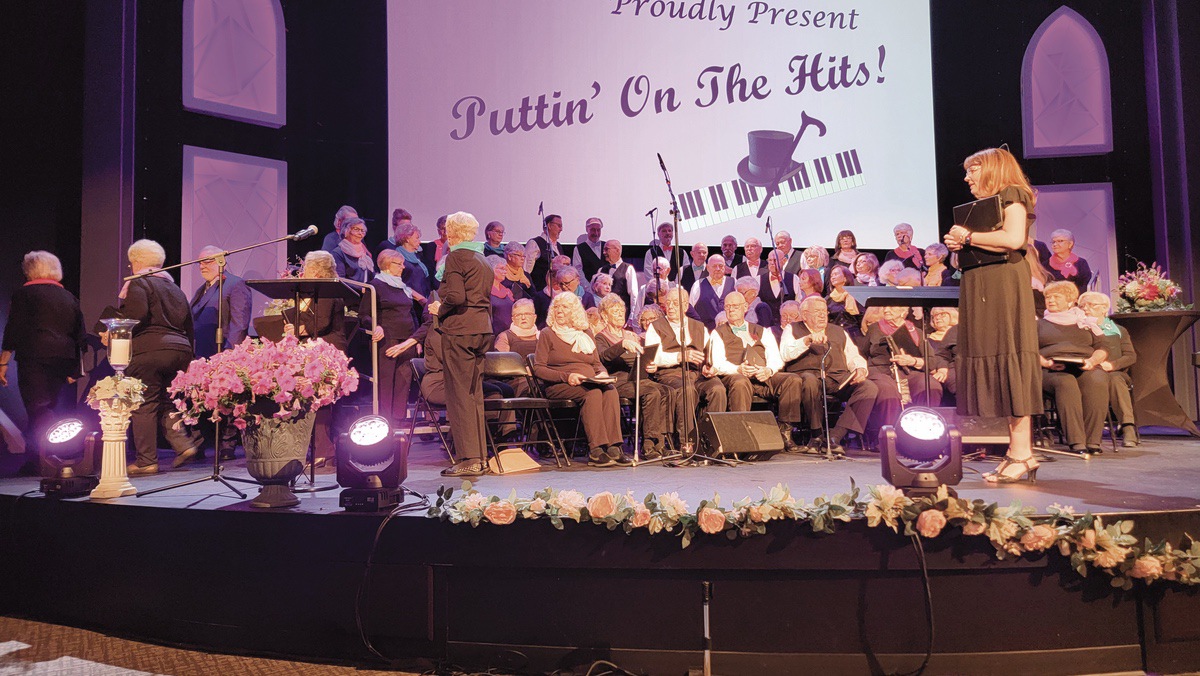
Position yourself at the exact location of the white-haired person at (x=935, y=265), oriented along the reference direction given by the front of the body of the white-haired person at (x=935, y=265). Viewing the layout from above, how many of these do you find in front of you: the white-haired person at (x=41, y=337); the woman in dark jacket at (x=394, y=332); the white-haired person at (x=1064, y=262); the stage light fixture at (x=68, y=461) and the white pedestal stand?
4

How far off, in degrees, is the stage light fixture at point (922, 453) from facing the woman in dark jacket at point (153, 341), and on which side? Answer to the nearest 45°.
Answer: approximately 90° to its right

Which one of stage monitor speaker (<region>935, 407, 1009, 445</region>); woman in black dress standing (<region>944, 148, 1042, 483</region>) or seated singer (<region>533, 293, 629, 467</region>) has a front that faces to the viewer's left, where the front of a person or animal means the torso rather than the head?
the woman in black dress standing

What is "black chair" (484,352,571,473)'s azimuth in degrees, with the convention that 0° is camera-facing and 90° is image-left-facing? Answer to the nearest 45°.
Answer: approximately 315°

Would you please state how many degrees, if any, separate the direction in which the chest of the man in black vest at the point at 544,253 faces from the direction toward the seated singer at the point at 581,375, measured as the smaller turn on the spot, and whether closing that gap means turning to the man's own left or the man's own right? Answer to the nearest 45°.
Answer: approximately 45° to the man's own right

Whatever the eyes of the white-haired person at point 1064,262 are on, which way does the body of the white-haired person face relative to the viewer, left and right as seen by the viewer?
facing the viewer and to the left of the viewer

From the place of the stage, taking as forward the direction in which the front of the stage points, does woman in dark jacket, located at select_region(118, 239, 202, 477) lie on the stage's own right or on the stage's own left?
on the stage's own right

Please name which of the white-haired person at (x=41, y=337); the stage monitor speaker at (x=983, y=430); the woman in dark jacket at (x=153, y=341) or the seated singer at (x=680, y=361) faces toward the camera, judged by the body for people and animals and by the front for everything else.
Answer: the seated singer

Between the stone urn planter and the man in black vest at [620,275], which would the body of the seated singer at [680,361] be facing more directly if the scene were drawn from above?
the stone urn planter

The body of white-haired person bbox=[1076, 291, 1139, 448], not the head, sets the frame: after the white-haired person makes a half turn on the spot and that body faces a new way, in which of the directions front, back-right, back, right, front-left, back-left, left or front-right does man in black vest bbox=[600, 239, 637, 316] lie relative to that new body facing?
back-left

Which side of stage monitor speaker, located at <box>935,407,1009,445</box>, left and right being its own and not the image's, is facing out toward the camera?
back

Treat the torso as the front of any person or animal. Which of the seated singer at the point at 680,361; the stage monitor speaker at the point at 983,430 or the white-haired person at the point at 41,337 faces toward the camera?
the seated singer
